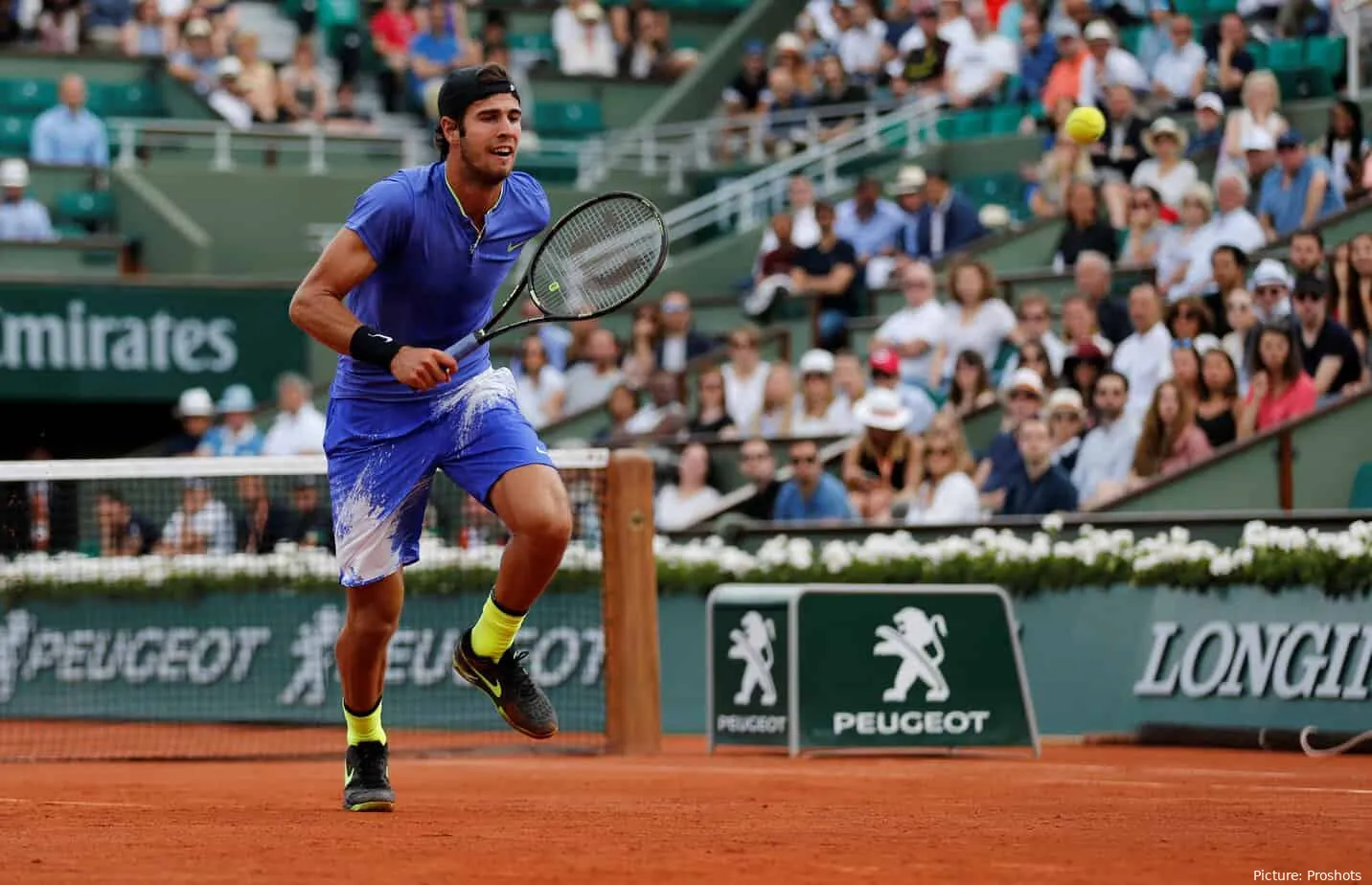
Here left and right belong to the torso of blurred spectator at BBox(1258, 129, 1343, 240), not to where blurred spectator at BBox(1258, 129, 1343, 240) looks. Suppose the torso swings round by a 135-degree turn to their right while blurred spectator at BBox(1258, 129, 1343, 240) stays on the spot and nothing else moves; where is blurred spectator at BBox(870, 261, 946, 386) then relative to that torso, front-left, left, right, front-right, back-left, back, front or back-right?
left

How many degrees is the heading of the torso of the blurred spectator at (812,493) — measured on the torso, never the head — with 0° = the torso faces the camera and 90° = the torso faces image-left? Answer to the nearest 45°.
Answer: approximately 0°

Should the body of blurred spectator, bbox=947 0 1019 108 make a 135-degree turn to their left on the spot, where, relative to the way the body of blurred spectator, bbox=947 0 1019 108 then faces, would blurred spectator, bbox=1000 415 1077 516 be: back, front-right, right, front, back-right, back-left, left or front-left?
right

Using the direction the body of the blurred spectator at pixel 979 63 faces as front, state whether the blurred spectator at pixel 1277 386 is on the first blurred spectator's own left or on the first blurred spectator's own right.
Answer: on the first blurred spectator's own left

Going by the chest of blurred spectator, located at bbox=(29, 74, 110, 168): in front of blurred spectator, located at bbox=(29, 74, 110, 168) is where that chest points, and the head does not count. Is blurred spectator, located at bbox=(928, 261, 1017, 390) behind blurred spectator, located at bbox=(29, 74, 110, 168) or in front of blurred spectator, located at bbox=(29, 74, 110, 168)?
in front

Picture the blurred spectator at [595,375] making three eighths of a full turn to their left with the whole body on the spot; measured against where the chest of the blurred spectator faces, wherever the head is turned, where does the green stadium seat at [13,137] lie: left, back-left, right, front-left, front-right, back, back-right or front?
left

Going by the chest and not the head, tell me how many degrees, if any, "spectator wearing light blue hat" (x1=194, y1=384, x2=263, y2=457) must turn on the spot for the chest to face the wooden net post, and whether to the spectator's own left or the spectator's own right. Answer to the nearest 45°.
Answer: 0° — they already face it

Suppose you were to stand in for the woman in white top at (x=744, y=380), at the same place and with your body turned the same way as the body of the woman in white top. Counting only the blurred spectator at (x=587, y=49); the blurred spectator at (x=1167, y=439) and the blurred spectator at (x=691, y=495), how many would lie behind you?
1
